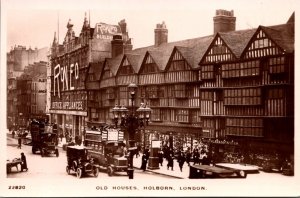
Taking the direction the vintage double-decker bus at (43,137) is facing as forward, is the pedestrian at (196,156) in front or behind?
in front

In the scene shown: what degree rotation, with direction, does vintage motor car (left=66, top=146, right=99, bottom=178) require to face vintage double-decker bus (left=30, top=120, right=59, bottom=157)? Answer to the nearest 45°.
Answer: approximately 180°

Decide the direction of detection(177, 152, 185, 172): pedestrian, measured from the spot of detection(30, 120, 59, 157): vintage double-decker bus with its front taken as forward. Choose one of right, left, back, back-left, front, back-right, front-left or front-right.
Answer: front

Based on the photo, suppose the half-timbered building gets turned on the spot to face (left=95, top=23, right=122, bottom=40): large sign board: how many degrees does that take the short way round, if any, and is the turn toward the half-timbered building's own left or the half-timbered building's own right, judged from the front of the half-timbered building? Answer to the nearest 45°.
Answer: approximately 90° to the half-timbered building's own right

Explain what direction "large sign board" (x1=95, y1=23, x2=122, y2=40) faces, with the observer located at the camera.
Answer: facing the viewer
